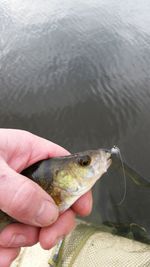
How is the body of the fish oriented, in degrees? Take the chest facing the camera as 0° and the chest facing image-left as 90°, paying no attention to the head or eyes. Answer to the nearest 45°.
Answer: approximately 270°
